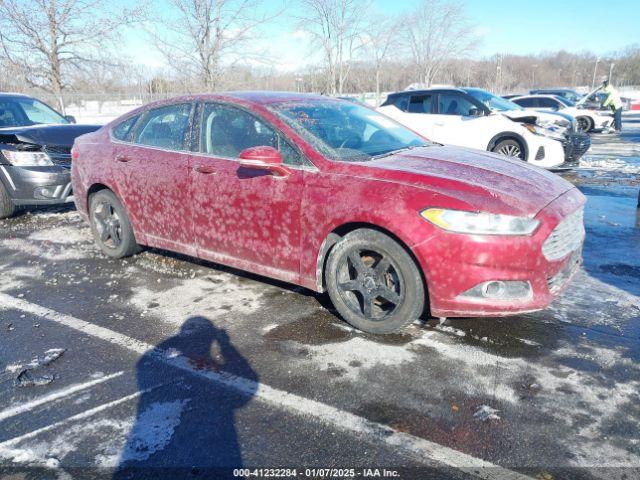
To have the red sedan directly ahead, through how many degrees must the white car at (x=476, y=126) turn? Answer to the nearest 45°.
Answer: approximately 45° to its right

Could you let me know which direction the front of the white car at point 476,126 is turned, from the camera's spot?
facing the viewer and to the right of the viewer

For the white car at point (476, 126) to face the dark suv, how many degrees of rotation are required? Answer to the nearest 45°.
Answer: approximately 90° to its right

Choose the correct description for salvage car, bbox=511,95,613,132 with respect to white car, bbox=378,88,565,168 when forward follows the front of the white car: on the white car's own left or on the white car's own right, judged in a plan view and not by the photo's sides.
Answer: on the white car's own left

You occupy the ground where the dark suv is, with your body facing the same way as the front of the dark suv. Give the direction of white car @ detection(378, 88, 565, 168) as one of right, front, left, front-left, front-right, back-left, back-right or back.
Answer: front-left

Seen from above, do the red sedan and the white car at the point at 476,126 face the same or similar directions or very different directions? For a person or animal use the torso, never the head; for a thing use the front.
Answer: same or similar directions

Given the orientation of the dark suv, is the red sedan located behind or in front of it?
in front

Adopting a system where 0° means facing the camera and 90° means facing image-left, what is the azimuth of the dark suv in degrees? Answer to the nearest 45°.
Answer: approximately 315°

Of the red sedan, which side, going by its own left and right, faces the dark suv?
back

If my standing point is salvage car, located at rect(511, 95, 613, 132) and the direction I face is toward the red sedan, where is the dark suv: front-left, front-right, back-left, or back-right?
front-right
